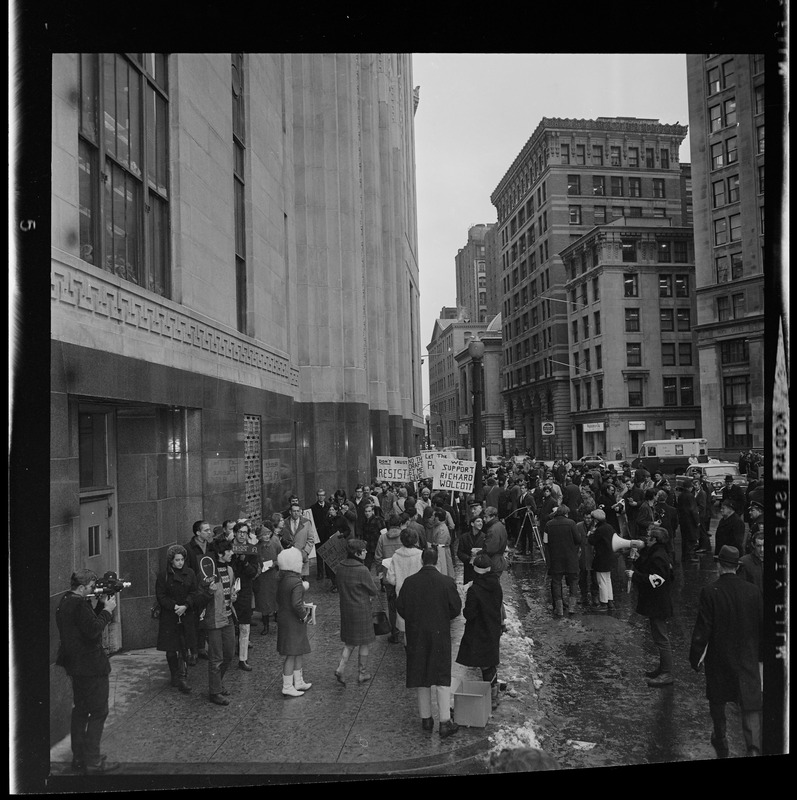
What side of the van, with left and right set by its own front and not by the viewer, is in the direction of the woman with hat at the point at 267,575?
left

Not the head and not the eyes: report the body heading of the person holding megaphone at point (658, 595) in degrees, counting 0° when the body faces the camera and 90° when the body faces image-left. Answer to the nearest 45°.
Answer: approximately 90°

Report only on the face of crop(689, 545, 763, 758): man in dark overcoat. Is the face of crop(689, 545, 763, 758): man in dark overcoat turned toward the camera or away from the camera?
away from the camera

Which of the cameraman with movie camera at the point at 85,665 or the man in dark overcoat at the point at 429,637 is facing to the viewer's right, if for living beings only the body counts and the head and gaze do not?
the cameraman with movie camera

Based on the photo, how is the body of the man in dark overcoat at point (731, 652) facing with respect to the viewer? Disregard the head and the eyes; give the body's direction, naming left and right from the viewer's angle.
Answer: facing away from the viewer

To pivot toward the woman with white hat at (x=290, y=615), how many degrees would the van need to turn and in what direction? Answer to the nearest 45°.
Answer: approximately 90° to its left

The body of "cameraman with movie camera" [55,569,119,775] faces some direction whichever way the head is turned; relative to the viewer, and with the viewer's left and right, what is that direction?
facing to the right of the viewer

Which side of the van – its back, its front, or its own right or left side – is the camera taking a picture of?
left

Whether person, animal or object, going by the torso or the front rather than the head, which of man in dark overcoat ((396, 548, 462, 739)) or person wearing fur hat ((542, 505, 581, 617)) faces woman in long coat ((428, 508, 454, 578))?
the man in dark overcoat

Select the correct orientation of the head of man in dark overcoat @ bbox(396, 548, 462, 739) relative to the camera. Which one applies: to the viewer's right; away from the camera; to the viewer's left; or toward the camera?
away from the camera
